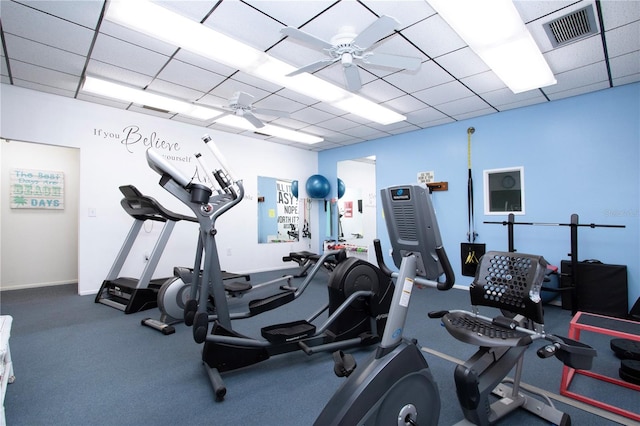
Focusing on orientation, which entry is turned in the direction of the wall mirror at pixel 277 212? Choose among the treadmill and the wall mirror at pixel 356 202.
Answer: the wall mirror at pixel 356 202

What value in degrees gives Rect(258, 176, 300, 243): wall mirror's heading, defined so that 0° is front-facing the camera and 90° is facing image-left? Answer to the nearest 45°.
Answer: approximately 315°

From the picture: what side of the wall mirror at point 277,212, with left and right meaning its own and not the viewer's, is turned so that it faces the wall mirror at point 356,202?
left

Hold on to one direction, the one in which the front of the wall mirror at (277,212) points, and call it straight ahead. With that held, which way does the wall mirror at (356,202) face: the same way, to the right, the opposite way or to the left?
to the right
